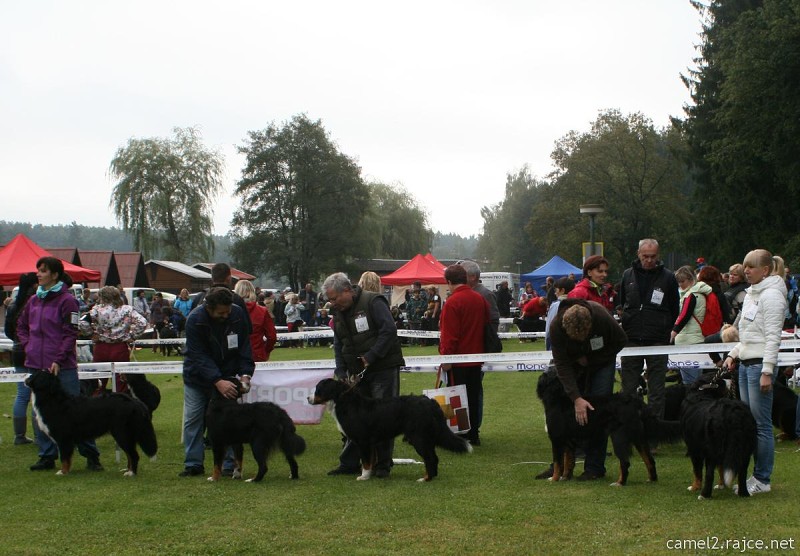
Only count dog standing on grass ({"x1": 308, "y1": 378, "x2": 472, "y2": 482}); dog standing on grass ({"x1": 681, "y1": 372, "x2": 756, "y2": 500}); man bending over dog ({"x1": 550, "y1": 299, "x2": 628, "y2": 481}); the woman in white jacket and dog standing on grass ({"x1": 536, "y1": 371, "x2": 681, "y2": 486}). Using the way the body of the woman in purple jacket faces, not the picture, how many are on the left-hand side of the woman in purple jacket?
5

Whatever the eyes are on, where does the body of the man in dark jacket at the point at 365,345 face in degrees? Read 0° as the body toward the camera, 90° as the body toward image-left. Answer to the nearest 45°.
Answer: approximately 45°

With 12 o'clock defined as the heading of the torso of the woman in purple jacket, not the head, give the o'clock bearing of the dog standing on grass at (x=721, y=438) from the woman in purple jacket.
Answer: The dog standing on grass is roughly at 9 o'clock from the woman in purple jacket.

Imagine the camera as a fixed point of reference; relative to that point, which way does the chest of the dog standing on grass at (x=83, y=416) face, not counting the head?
to the viewer's left

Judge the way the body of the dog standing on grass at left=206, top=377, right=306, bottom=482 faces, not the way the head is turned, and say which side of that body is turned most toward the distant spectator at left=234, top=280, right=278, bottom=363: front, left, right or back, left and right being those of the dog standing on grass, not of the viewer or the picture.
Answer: right

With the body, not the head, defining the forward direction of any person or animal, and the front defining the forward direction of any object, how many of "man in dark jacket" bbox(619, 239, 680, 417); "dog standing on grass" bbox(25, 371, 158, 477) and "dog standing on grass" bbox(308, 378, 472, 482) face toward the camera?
1

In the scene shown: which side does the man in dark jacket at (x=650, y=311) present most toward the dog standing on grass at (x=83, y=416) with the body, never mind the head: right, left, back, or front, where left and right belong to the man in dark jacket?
right

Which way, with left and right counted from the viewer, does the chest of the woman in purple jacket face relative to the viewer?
facing the viewer and to the left of the viewer

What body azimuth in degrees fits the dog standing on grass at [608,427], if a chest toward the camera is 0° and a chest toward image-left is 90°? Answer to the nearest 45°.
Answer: approximately 90°

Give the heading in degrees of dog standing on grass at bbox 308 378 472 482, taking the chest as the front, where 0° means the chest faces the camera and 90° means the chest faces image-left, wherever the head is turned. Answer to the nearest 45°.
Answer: approximately 90°

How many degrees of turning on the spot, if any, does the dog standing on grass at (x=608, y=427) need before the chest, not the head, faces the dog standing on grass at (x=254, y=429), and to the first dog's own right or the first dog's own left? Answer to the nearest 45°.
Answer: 0° — it already faces it

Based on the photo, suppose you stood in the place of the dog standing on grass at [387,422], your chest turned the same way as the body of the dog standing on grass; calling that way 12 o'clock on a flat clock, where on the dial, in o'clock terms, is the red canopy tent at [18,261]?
The red canopy tent is roughly at 2 o'clock from the dog standing on grass.

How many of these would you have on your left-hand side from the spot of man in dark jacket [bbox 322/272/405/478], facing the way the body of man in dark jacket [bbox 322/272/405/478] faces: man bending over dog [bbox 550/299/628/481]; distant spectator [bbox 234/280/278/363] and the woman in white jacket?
2

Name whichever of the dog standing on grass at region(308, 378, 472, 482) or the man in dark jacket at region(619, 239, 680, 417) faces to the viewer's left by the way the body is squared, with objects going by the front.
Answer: the dog standing on grass

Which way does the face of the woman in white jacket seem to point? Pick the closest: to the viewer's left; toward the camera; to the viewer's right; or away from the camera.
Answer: to the viewer's left

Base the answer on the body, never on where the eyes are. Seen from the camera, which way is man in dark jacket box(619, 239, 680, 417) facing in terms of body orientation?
toward the camera
